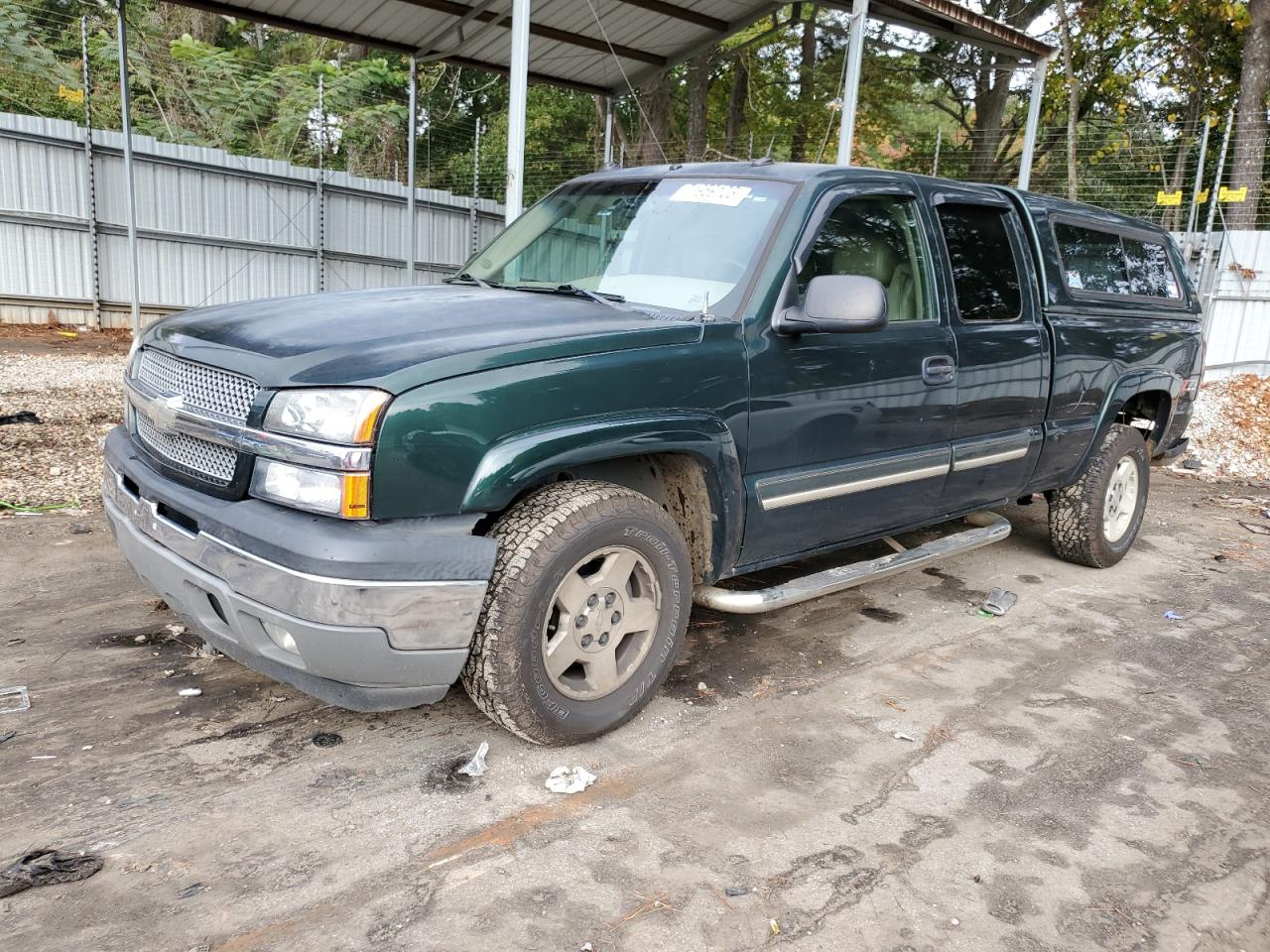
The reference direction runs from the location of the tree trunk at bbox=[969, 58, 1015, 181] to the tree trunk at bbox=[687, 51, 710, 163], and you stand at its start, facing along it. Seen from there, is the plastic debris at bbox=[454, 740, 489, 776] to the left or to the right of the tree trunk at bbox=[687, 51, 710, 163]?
left

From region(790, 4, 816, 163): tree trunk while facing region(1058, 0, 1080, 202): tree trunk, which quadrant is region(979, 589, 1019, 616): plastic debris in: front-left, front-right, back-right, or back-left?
front-right

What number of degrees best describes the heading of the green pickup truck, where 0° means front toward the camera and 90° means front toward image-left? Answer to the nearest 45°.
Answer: approximately 45°

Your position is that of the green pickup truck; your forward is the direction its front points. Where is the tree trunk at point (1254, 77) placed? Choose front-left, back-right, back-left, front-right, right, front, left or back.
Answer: back

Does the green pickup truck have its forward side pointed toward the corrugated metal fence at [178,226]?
no

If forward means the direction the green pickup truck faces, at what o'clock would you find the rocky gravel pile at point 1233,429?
The rocky gravel pile is roughly at 6 o'clock from the green pickup truck.

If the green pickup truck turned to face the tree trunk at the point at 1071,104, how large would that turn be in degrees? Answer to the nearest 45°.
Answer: approximately 180°

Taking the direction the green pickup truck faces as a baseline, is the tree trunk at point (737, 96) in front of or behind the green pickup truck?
behind

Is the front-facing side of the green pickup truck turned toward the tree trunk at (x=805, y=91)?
no

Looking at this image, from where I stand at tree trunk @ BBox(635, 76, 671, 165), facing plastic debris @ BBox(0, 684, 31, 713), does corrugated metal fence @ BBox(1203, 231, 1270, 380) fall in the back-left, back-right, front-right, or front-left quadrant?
front-left

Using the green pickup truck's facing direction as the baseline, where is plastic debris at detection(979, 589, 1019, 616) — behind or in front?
behind

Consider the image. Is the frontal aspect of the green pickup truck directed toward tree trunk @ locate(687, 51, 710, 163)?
no

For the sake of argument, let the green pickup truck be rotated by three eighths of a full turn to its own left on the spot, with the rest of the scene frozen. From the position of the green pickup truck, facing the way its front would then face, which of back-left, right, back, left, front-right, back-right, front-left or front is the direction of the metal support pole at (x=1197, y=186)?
front-left

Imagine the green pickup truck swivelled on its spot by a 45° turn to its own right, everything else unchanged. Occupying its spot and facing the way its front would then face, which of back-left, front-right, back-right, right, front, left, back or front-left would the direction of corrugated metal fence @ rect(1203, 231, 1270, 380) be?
back-right

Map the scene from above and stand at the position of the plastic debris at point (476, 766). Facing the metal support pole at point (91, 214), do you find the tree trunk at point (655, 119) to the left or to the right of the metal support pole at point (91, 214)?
right

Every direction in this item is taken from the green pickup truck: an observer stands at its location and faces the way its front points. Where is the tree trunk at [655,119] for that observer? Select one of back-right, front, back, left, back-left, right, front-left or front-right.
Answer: back-right
